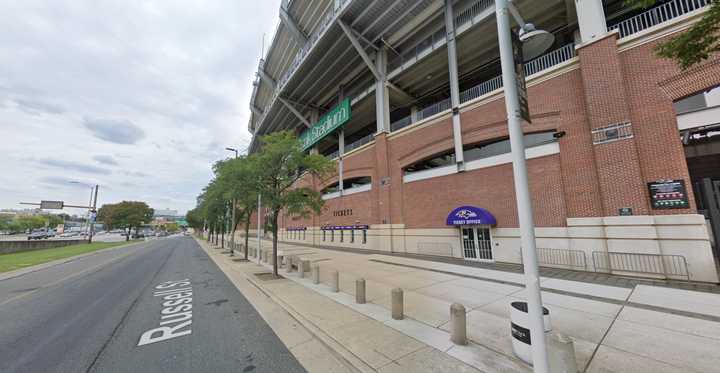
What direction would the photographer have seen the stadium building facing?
facing the viewer and to the left of the viewer

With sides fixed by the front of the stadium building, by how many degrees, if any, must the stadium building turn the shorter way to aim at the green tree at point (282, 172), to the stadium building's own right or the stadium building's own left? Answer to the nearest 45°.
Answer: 0° — it already faces it

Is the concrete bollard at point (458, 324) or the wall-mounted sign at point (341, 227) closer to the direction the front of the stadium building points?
the concrete bollard

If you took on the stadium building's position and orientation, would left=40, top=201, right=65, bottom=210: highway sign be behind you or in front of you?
in front

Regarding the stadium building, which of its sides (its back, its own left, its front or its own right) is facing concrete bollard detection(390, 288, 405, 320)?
front
